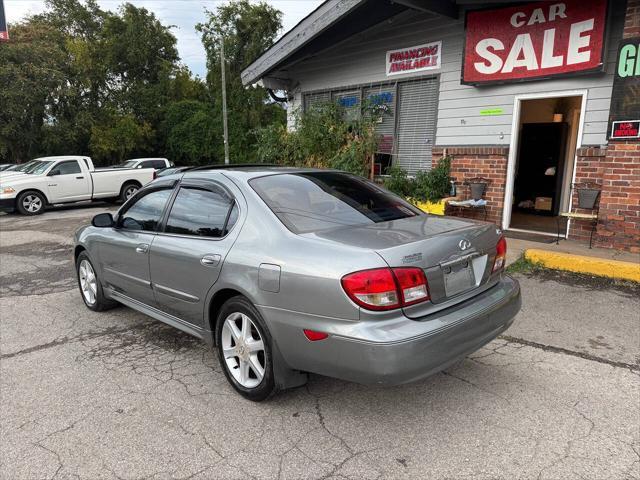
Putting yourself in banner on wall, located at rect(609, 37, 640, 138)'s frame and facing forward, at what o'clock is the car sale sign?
The car sale sign is roughly at 4 o'clock from the banner on wall.

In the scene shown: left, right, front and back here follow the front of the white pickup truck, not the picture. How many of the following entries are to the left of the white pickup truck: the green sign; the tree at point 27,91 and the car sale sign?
2

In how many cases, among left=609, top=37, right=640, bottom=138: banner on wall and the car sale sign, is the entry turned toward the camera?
2

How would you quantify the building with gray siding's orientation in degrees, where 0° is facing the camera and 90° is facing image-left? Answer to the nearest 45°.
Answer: approximately 45°

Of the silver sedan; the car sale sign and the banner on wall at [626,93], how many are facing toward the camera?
2

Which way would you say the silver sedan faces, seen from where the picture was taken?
facing away from the viewer and to the left of the viewer

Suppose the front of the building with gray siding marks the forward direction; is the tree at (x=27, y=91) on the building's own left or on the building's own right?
on the building's own right

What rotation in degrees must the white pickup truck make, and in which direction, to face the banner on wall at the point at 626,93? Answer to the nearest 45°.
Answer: approximately 90° to its left

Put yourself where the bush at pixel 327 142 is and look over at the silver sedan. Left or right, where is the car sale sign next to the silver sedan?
left

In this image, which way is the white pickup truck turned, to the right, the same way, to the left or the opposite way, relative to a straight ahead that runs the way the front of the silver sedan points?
to the left

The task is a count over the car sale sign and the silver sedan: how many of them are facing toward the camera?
1

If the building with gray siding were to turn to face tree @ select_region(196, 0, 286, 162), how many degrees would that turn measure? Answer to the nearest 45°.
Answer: approximately 90° to its right

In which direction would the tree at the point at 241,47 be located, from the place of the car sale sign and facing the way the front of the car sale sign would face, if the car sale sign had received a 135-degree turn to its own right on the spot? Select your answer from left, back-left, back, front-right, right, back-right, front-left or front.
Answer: front

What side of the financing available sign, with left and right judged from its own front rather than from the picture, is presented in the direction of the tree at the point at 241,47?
right
